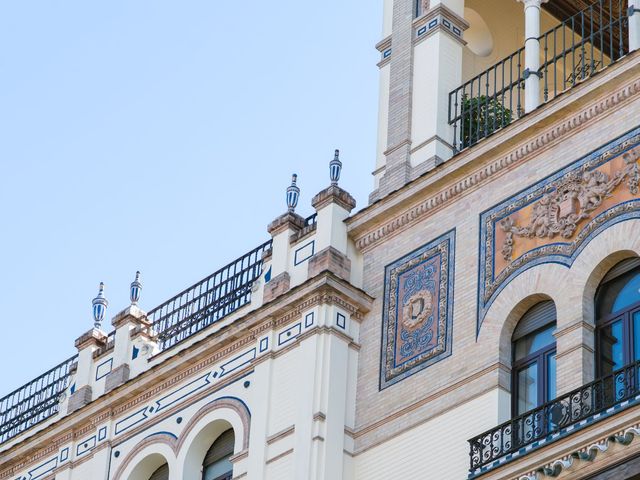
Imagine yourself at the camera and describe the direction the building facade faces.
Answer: facing the viewer and to the left of the viewer
